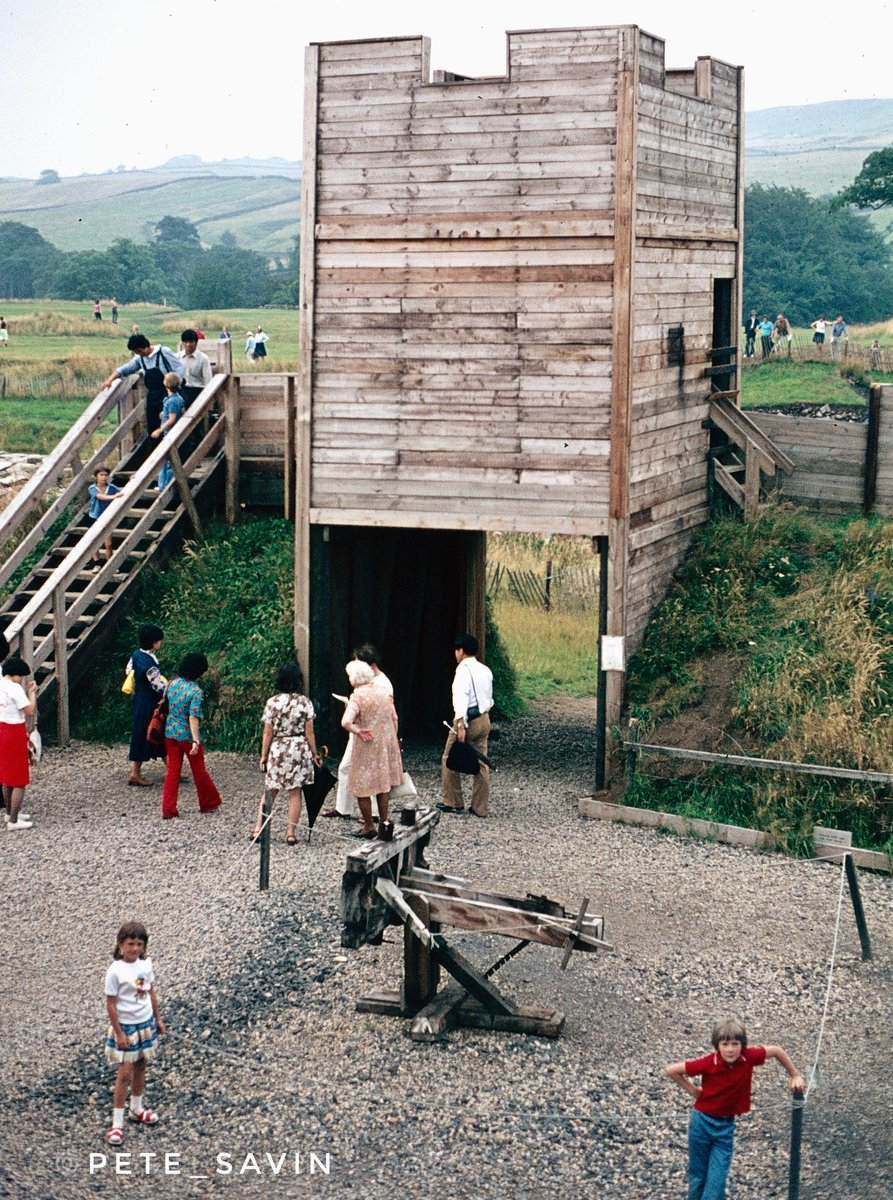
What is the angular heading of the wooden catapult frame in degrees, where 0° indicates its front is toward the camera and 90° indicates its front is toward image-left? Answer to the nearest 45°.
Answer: approximately 135°

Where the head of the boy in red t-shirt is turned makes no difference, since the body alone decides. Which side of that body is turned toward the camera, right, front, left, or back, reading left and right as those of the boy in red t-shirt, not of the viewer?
front

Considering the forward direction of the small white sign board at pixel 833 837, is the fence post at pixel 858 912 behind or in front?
in front

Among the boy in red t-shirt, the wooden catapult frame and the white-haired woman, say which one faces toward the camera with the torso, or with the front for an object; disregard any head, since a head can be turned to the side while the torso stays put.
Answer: the boy in red t-shirt

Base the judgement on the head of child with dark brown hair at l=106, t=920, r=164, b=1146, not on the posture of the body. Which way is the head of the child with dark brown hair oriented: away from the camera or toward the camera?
toward the camera

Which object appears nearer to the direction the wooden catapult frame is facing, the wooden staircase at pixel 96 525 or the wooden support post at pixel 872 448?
the wooden staircase

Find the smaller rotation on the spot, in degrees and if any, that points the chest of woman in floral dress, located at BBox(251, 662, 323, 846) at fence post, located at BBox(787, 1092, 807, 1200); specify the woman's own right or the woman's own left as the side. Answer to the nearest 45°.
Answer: approximately 180°

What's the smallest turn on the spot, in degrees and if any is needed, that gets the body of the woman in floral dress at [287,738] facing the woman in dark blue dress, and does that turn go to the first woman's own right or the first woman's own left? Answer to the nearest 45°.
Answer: approximately 45° to the first woman's own left

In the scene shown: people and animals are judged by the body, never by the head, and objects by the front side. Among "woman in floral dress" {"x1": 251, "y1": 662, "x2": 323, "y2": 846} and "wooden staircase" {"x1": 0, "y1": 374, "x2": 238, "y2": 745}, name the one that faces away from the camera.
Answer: the woman in floral dress

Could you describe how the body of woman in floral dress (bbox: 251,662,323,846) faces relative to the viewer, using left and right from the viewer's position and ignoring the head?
facing away from the viewer

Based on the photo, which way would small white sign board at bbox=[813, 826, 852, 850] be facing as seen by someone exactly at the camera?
facing the viewer

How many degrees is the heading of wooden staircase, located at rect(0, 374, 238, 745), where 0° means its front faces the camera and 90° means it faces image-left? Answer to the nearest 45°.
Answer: approximately 45°

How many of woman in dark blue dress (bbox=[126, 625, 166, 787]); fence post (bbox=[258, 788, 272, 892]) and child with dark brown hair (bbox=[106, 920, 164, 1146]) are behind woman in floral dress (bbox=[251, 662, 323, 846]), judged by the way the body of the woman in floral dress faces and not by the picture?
2
